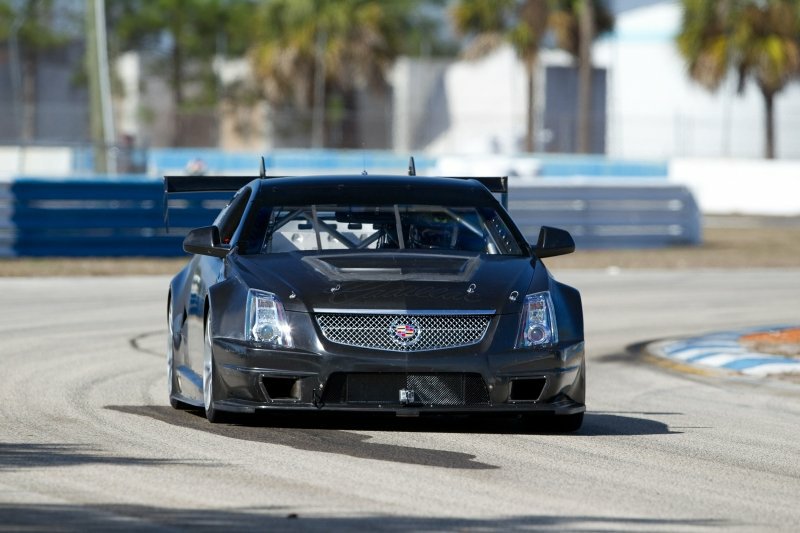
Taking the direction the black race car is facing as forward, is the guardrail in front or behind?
behind

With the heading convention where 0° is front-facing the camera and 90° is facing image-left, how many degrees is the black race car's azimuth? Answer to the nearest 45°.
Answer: approximately 0°

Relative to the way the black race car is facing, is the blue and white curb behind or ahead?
behind

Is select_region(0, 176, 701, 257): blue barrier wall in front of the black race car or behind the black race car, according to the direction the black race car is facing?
behind
